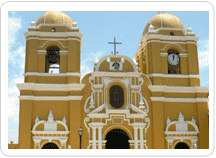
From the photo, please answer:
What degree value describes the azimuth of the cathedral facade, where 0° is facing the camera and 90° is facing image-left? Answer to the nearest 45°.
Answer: approximately 0°
